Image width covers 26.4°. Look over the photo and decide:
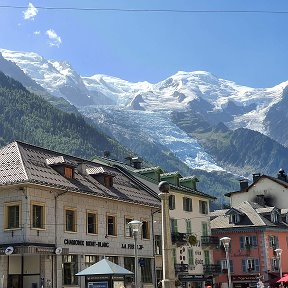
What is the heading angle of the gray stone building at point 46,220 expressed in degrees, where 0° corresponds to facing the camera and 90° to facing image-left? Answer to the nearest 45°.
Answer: approximately 315°
